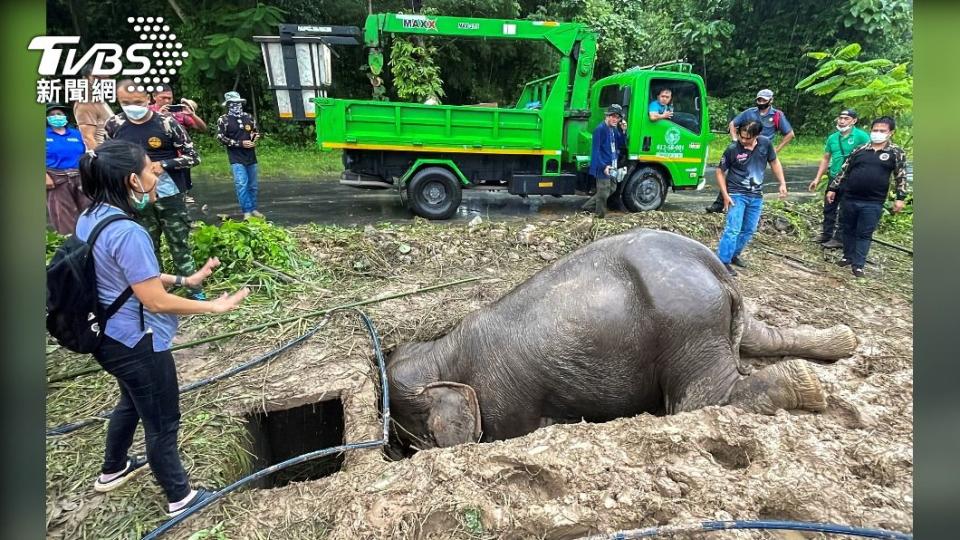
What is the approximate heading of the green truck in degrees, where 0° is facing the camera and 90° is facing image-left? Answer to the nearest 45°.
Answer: approximately 270°

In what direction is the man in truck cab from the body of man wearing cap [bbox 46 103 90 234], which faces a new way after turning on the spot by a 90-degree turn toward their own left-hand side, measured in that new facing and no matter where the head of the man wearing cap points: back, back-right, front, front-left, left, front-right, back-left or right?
front

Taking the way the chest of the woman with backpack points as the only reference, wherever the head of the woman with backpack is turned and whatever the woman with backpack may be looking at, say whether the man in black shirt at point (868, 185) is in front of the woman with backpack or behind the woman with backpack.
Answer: in front

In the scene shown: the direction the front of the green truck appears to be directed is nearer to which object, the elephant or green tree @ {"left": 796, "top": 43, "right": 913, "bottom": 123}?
the green tree

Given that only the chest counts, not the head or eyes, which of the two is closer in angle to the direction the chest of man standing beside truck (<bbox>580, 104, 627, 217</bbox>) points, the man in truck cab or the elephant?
the elephant

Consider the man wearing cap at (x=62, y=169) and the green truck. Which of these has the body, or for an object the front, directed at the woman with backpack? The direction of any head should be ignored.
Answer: the man wearing cap

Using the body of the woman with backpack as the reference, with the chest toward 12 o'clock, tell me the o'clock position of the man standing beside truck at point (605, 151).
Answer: The man standing beside truck is roughly at 11 o'clock from the woman with backpack.

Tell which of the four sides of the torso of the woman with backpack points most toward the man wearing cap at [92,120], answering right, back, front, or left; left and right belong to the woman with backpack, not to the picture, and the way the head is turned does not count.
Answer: left

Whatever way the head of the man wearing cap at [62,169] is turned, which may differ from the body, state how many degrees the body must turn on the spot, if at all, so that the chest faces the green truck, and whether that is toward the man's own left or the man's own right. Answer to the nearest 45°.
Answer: approximately 90° to the man's own left

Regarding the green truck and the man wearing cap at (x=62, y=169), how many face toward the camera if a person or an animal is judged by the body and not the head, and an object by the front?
1

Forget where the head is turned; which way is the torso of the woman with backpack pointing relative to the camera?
to the viewer's right

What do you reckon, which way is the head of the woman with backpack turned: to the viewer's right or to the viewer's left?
to the viewer's right

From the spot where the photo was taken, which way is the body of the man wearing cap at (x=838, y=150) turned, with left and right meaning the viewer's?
facing the viewer and to the left of the viewer

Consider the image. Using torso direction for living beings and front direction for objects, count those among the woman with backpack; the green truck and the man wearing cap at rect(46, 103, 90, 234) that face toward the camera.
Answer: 1

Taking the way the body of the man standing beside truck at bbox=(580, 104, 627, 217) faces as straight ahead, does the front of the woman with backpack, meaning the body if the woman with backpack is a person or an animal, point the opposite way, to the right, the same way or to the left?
to the left

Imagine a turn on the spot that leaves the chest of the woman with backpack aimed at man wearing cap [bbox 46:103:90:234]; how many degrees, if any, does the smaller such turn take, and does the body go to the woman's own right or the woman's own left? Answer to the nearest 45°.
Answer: approximately 90° to the woman's own left

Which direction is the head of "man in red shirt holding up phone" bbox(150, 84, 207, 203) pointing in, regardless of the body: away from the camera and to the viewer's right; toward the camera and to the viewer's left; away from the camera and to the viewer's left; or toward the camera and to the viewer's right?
toward the camera and to the viewer's right

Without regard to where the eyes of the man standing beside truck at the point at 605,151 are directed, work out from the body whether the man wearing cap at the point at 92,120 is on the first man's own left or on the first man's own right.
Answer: on the first man's own right

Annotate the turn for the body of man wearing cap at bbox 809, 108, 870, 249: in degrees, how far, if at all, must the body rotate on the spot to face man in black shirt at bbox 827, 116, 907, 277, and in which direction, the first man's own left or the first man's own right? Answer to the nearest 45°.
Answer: approximately 45° to the first man's own left
